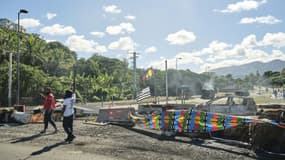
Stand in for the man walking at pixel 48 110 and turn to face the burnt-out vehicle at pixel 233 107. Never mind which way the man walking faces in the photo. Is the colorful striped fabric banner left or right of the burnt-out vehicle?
right

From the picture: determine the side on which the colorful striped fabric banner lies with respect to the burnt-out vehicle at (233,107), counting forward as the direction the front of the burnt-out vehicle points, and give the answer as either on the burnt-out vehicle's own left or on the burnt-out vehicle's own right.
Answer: on the burnt-out vehicle's own left

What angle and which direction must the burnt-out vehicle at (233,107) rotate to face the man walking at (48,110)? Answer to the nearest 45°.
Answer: approximately 45° to its left

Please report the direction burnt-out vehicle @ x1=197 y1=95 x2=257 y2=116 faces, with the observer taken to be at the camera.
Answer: facing to the left of the viewer

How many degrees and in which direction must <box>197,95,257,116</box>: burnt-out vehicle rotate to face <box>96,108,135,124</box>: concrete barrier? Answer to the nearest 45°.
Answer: approximately 45° to its left

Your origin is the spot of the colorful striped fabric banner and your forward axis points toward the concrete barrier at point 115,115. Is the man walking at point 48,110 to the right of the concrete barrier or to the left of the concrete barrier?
left
